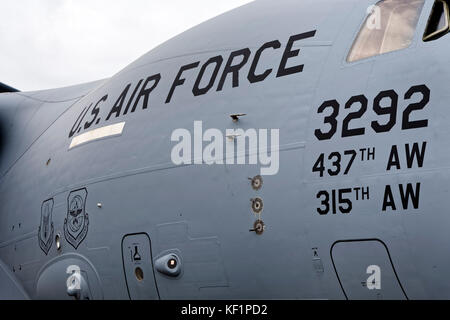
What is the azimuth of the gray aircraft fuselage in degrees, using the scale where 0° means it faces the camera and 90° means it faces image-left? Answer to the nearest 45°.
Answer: approximately 315°
